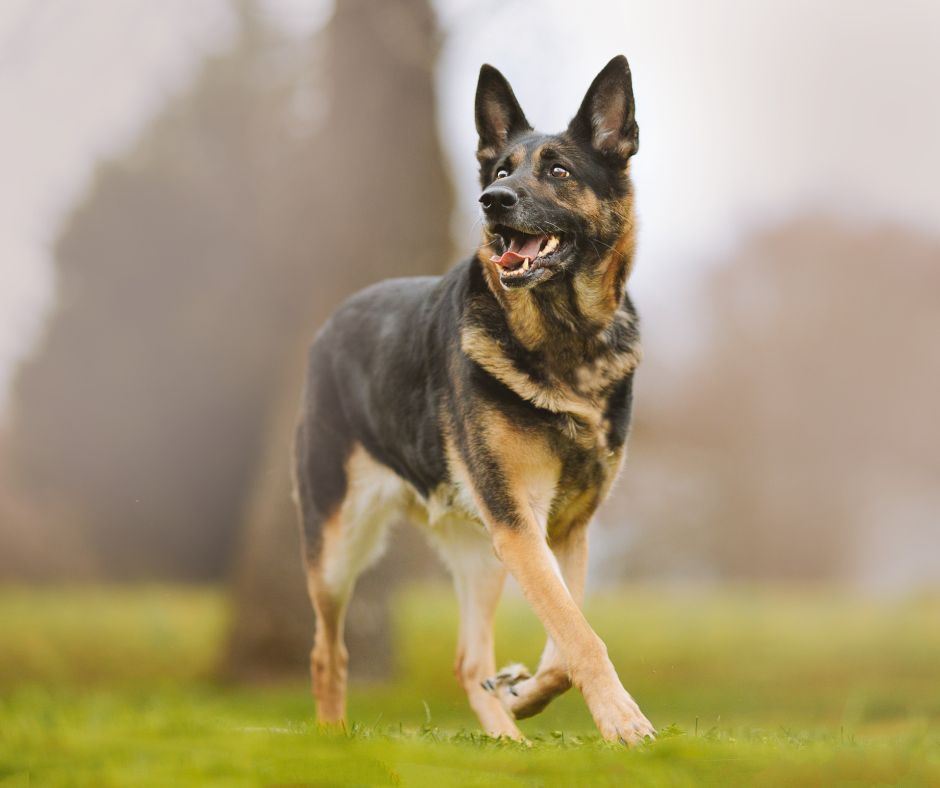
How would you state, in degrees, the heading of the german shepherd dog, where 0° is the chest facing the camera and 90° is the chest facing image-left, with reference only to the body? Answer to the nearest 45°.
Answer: approximately 315°

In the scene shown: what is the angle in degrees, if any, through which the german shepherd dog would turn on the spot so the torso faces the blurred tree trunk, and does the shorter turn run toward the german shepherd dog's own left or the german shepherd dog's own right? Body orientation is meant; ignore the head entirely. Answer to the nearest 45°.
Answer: approximately 135° to the german shepherd dog's own left

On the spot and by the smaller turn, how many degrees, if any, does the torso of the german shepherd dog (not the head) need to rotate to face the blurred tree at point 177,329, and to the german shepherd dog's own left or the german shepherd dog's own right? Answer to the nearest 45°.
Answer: approximately 135° to the german shepherd dog's own left
